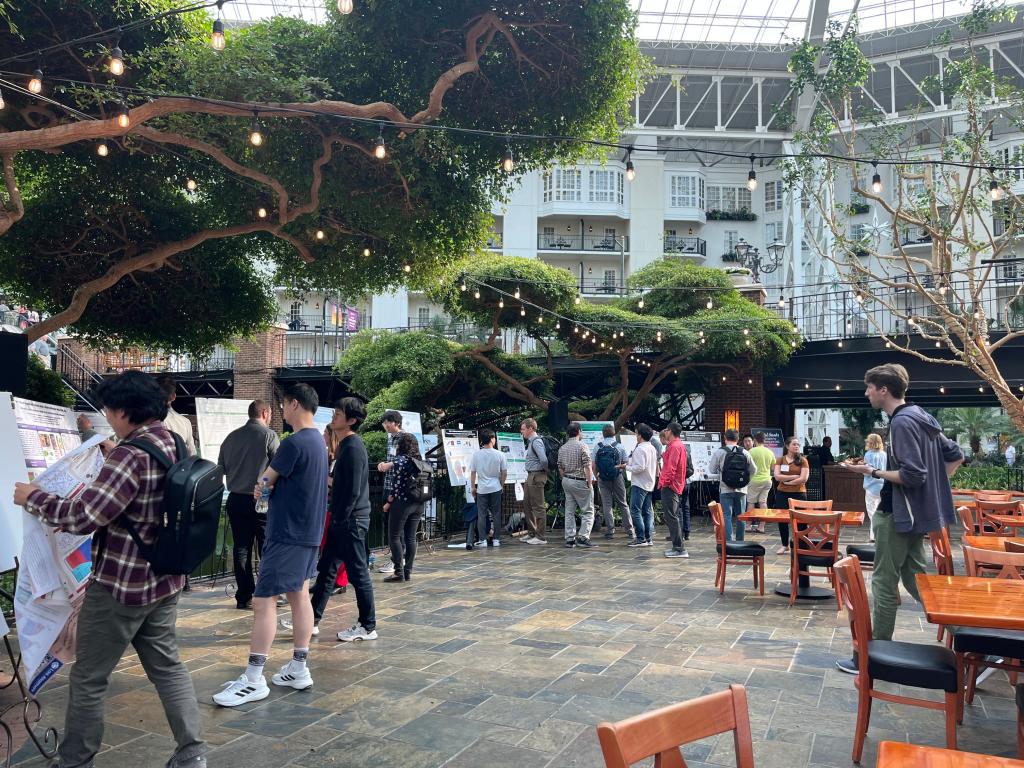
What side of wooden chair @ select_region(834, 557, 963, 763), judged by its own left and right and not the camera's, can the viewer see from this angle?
right

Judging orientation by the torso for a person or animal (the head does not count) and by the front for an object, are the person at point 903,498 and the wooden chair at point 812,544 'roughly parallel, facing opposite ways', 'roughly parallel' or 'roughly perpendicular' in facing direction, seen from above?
roughly perpendicular

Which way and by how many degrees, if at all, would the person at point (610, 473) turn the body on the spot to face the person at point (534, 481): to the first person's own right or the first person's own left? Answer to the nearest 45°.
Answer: approximately 90° to the first person's own left

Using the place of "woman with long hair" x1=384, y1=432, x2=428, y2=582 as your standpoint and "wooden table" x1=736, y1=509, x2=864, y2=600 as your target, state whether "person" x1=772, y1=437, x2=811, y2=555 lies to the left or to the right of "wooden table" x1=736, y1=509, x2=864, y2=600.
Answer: left

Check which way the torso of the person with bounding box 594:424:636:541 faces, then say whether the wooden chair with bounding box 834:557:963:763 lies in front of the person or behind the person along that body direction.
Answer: behind

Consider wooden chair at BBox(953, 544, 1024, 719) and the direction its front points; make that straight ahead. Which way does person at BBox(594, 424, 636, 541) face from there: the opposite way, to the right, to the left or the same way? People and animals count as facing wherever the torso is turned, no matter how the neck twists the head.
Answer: the opposite way

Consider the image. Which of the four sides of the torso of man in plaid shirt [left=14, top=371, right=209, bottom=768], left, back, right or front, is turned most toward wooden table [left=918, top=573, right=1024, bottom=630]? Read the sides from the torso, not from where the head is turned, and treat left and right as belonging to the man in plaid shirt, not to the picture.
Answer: back

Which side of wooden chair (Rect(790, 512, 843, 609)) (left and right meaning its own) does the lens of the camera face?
back

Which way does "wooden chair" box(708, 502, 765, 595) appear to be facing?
to the viewer's right

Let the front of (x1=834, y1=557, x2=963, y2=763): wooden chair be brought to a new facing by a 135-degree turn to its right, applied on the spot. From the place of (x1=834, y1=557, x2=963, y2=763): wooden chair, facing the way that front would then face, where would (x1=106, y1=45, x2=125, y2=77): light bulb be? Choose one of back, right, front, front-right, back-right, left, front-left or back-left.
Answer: front-right

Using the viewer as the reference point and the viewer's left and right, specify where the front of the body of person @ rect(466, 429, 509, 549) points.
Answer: facing away from the viewer

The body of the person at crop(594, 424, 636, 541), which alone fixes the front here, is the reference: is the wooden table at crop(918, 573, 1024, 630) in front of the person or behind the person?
behind

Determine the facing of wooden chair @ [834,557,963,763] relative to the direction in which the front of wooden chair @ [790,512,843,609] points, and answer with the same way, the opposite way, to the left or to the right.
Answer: to the right
